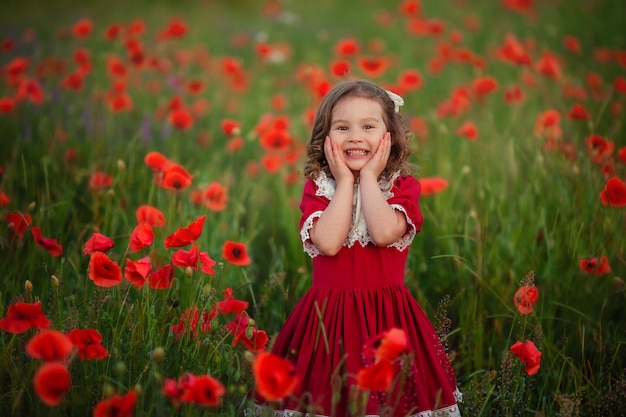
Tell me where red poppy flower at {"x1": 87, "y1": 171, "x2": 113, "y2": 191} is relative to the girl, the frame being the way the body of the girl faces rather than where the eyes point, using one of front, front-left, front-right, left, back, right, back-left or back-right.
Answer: back-right

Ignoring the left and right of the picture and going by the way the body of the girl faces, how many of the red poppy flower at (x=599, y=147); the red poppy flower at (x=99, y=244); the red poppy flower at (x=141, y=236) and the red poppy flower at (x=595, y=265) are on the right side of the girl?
2

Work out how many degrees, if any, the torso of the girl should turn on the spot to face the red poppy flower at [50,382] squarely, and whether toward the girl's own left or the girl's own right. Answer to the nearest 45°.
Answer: approximately 45° to the girl's own right

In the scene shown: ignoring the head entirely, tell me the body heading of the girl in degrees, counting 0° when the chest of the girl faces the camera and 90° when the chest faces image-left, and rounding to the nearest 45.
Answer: approximately 0°

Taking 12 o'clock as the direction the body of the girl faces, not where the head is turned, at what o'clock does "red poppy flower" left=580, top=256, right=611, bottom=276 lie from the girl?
The red poppy flower is roughly at 8 o'clock from the girl.

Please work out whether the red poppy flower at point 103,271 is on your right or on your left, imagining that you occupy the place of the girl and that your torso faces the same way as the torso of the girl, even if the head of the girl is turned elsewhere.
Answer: on your right

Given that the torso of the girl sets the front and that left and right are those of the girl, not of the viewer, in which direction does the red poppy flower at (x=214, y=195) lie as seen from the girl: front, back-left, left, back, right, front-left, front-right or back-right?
back-right

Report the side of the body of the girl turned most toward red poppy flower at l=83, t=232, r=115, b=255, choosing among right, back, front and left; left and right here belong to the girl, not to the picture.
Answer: right
